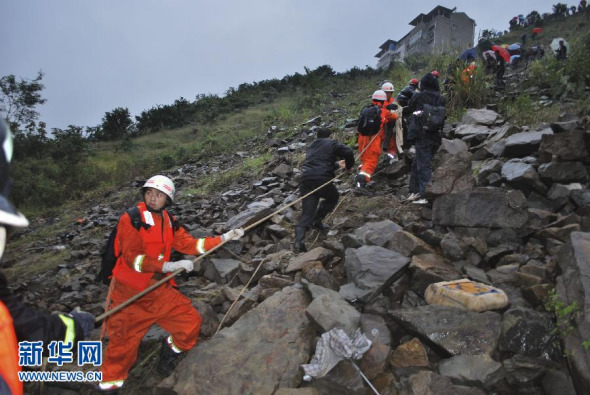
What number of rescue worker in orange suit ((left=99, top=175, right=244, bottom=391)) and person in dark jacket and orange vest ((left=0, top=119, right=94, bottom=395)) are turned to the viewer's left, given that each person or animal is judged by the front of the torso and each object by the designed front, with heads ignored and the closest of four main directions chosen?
0

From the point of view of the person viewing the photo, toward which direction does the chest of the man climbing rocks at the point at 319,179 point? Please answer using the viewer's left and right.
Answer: facing away from the viewer and to the right of the viewer

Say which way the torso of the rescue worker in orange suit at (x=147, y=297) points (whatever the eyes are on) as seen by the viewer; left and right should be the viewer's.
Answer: facing the viewer and to the right of the viewer

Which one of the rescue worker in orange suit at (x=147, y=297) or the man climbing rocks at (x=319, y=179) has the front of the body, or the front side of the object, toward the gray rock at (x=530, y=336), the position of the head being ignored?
the rescue worker in orange suit

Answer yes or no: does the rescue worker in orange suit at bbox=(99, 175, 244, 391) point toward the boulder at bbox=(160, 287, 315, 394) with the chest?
yes

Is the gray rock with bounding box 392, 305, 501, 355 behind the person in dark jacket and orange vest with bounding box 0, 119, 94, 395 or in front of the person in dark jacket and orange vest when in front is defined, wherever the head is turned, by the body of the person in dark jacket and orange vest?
in front

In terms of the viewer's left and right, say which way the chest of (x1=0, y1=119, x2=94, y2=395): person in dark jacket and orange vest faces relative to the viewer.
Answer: facing to the right of the viewer

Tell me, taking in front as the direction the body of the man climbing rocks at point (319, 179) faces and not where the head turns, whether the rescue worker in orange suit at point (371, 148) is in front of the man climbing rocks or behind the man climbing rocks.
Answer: in front

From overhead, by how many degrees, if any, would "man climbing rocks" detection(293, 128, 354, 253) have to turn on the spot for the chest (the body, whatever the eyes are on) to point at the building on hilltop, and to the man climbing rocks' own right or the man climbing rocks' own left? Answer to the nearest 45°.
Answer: approximately 45° to the man climbing rocks' own left
